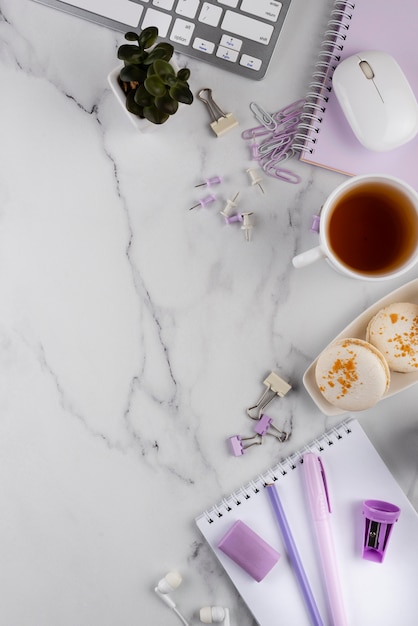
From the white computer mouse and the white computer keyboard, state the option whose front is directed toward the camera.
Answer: the white computer keyboard

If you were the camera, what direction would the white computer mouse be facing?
facing away from the viewer and to the left of the viewer

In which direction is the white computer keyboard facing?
toward the camera
